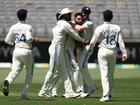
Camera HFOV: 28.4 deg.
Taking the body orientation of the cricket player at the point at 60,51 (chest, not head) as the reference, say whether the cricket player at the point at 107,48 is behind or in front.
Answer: in front

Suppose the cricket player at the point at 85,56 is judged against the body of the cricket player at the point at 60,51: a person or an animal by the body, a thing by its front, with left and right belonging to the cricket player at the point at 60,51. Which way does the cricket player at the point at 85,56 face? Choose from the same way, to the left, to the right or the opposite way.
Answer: the opposite way

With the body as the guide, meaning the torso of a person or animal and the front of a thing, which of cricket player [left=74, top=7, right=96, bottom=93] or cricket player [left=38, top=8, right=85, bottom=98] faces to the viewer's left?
cricket player [left=74, top=7, right=96, bottom=93]

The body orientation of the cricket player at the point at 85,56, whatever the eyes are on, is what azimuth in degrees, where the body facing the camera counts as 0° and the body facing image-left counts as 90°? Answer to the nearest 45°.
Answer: approximately 90°

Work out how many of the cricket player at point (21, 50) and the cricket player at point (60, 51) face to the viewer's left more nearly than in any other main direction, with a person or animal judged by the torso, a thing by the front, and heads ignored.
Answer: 0

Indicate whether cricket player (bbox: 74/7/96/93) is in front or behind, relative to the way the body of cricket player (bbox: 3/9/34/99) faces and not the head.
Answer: in front

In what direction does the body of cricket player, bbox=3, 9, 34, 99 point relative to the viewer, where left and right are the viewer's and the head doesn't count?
facing away from the viewer and to the right of the viewer

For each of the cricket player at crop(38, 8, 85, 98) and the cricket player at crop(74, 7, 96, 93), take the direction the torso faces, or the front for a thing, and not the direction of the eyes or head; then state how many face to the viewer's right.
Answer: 1

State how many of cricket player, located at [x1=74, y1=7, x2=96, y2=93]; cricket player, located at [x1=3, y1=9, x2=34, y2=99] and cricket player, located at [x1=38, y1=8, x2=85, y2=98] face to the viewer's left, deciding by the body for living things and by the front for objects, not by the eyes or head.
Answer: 1

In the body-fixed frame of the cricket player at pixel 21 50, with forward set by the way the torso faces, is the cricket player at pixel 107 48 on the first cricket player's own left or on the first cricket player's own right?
on the first cricket player's own right

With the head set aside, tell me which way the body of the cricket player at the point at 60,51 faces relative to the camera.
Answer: to the viewer's right
